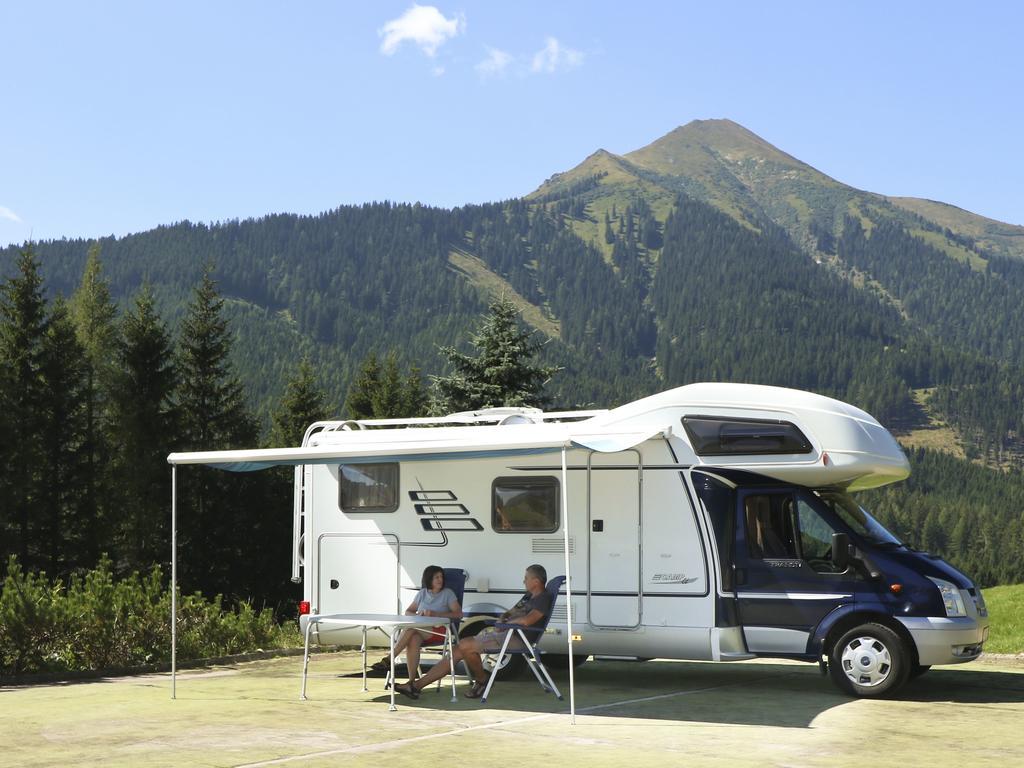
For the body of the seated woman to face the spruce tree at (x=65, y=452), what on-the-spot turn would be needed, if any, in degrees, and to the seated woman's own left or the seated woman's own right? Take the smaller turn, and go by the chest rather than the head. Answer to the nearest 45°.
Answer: approximately 135° to the seated woman's own right

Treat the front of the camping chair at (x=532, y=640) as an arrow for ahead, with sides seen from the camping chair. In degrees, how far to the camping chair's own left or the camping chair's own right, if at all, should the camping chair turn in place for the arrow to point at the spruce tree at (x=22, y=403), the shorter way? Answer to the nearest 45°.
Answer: approximately 45° to the camping chair's own right

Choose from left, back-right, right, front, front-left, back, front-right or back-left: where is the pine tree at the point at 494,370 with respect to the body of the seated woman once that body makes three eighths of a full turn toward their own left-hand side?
left

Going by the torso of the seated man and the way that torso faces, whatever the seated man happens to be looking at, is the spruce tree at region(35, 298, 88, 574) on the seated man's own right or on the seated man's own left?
on the seated man's own right

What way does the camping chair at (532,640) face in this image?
to the viewer's left

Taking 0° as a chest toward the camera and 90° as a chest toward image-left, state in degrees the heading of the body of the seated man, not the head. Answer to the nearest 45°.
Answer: approximately 90°

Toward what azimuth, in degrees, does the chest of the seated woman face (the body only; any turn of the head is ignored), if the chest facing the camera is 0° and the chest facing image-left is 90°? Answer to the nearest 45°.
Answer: approximately 45°

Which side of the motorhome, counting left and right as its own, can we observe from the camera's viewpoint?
right

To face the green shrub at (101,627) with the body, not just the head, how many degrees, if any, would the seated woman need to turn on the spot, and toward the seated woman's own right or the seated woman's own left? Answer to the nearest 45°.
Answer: approximately 90° to the seated woman's own right
